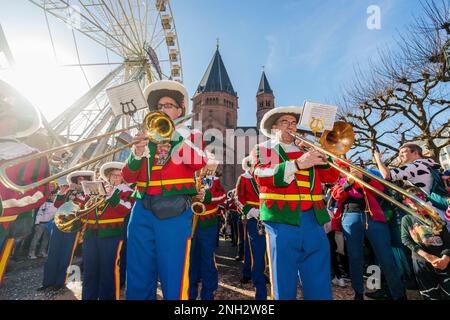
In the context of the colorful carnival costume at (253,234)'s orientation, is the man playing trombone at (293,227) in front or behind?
in front

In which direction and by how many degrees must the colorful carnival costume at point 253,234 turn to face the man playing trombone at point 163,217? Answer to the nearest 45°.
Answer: approximately 45° to its right

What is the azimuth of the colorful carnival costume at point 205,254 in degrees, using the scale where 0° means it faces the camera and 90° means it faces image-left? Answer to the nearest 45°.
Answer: approximately 45°

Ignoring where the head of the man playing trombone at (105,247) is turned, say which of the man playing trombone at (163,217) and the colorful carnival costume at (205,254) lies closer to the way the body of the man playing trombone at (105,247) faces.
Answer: the man playing trombone

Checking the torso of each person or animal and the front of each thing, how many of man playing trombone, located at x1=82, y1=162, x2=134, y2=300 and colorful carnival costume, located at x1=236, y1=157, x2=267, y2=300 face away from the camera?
0

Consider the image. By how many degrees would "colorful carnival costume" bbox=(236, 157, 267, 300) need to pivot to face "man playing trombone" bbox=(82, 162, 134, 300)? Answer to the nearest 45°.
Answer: approximately 135° to its right

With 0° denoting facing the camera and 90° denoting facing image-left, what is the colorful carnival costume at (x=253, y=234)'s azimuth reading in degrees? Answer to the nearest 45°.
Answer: approximately 315°

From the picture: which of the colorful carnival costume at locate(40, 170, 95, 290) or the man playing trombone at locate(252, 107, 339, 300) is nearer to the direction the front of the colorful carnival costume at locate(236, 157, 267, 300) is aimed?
the man playing trombone

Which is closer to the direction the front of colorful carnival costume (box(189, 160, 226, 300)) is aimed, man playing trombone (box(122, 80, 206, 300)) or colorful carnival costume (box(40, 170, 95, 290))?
the man playing trombone

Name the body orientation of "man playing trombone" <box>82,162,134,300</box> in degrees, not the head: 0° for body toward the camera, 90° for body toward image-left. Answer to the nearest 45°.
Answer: approximately 45°

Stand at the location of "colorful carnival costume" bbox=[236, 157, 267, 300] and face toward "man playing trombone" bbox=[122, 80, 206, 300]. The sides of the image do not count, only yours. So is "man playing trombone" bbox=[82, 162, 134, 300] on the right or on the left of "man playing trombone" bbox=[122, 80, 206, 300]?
right

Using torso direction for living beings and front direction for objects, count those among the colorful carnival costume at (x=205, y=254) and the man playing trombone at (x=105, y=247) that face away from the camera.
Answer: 0
